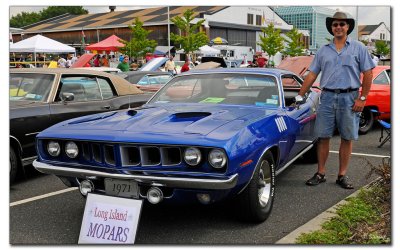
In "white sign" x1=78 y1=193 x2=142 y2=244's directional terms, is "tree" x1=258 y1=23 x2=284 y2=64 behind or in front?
behind

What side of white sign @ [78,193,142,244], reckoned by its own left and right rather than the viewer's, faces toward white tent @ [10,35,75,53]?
back

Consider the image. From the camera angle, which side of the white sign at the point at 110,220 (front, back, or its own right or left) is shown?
front

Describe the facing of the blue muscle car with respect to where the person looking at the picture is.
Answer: facing the viewer and to the left of the viewer

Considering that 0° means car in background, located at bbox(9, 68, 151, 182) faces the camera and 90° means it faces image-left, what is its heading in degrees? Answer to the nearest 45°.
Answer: approximately 45°

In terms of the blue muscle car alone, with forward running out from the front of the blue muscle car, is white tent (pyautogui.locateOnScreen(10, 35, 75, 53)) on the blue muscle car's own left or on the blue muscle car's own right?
on the blue muscle car's own right

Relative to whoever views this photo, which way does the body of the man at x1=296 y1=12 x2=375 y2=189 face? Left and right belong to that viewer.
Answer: facing the viewer

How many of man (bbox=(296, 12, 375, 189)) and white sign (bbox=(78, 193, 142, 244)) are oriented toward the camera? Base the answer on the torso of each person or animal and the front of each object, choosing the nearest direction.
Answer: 2

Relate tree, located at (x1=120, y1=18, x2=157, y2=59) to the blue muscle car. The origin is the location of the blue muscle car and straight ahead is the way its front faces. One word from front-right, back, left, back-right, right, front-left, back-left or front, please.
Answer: back-right

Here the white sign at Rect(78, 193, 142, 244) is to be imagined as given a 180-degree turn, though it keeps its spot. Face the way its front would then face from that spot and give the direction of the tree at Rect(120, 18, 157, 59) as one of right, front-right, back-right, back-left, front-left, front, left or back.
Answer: front

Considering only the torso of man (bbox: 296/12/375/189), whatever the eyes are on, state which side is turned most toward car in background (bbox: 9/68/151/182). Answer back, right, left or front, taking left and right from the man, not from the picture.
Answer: right

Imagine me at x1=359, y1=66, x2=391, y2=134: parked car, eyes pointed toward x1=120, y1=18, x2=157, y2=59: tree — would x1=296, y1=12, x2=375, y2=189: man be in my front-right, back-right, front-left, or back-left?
back-left
